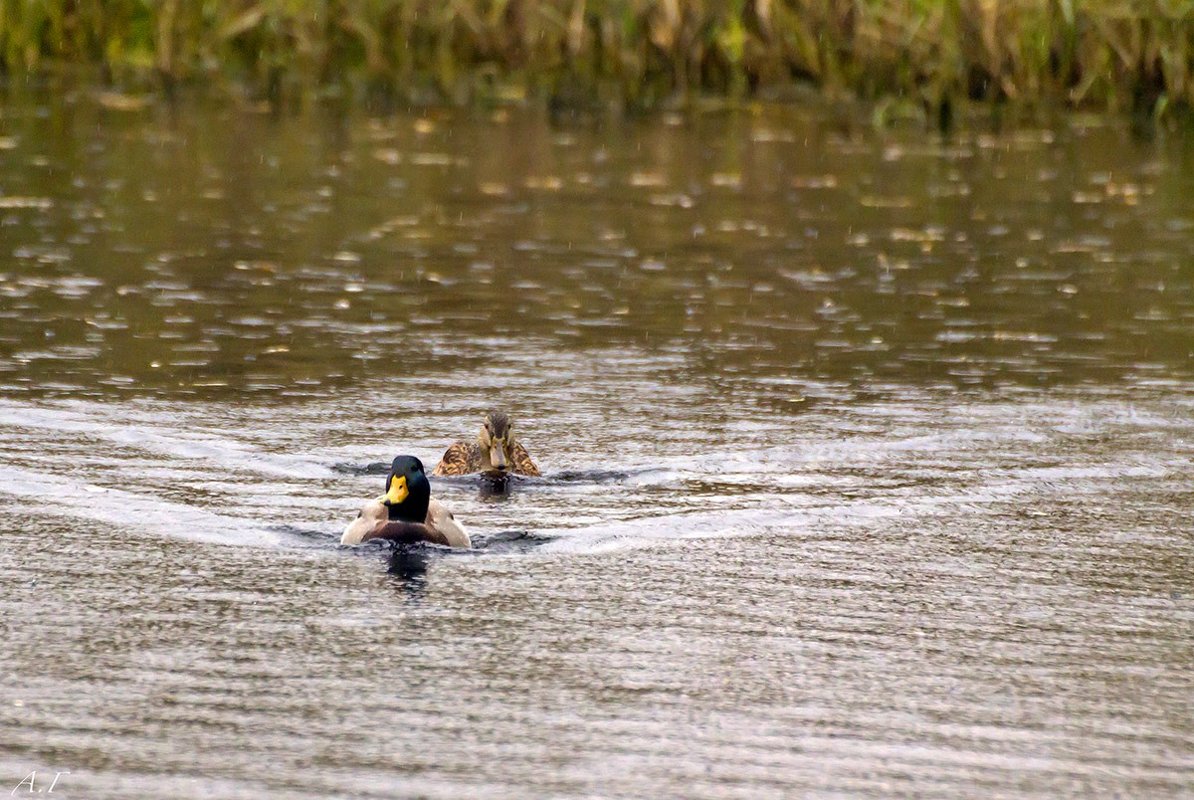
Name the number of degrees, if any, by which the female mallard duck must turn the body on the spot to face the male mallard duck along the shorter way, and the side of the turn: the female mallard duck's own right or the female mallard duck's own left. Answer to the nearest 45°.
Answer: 0° — it already faces it

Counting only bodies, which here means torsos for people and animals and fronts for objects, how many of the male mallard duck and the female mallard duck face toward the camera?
2

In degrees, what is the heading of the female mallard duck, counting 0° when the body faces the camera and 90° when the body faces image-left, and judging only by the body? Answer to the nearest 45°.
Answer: approximately 0°

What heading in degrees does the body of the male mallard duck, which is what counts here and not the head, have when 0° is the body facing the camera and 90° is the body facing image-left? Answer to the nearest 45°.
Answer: approximately 0°

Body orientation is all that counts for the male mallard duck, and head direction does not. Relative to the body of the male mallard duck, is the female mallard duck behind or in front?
behind
